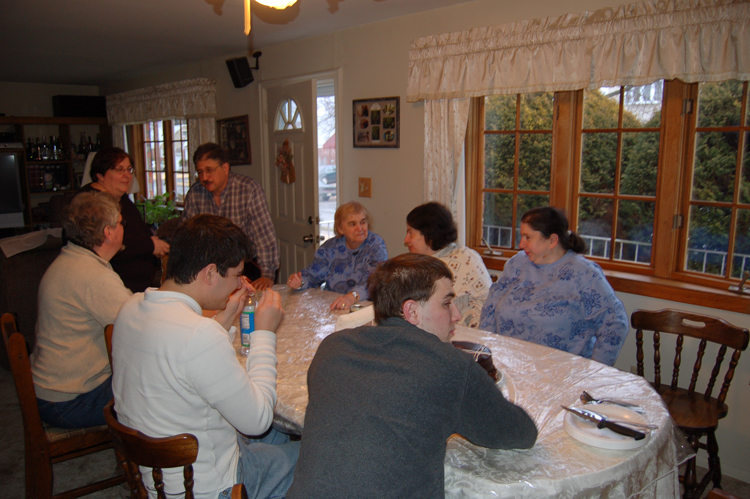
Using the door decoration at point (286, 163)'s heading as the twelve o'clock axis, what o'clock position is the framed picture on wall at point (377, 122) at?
The framed picture on wall is roughly at 9 o'clock from the door decoration.

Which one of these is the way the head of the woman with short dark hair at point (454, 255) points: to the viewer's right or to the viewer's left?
to the viewer's left

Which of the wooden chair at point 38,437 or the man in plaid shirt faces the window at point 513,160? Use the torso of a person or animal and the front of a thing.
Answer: the wooden chair

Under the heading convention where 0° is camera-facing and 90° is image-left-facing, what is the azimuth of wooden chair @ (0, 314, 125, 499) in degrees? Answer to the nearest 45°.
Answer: approximately 270°

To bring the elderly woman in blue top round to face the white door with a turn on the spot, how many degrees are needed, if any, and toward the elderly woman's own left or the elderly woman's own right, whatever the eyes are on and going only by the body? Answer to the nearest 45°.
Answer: approximately 180°

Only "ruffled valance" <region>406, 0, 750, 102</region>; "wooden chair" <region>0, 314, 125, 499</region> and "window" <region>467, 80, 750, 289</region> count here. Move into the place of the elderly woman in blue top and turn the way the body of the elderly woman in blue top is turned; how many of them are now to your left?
2

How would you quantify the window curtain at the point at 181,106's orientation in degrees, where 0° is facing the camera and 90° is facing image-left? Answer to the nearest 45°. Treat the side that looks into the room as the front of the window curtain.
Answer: approximately 45°

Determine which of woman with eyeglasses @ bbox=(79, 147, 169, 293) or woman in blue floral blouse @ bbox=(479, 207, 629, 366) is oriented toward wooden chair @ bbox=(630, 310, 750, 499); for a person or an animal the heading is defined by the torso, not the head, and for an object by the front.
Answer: the woman with eyeglasses

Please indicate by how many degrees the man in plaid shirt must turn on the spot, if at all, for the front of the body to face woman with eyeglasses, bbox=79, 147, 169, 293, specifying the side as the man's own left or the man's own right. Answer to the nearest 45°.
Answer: approximately 45° to the man's own right

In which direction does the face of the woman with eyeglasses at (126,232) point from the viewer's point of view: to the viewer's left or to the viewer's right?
to the viewer's right
